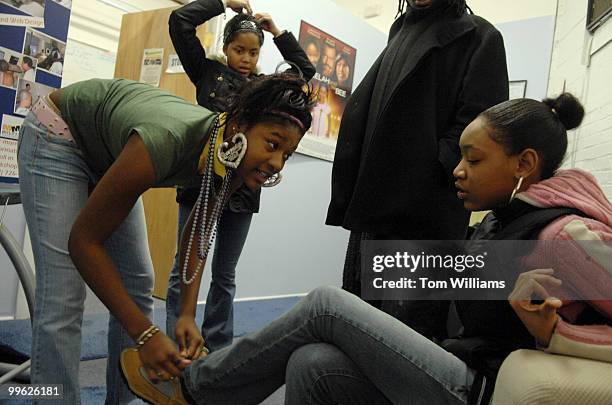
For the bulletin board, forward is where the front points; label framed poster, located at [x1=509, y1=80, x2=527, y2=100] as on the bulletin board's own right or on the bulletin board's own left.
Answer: on the bulletin board's own left

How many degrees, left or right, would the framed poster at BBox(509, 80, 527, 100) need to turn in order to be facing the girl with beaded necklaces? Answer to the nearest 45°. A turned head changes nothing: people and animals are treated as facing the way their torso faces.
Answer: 0° — it already faces them

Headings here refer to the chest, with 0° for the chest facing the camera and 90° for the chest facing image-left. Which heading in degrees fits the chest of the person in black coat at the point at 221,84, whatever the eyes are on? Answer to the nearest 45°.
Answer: approximately 0°

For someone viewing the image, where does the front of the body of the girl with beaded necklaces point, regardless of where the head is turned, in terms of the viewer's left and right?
facing to the right of the viewer

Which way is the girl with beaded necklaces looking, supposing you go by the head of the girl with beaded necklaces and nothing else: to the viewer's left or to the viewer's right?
to the viewer's right

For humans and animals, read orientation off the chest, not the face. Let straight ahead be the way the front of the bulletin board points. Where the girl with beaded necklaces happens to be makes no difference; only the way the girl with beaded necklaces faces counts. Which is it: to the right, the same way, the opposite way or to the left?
to the left

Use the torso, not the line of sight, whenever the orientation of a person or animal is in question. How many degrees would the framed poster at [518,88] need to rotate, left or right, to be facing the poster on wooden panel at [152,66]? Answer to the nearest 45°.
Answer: approximately 45° to its right

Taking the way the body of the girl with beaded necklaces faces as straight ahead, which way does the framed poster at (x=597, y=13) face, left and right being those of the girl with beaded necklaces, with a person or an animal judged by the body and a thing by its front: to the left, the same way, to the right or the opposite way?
the opposite way

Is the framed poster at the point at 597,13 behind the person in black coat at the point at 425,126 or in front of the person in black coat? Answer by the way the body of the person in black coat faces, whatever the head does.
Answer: behind

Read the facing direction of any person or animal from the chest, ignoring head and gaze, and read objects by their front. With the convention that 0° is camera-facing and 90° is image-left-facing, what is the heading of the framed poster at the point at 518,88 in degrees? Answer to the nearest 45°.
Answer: approximately 0°
